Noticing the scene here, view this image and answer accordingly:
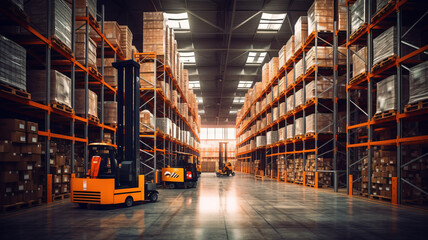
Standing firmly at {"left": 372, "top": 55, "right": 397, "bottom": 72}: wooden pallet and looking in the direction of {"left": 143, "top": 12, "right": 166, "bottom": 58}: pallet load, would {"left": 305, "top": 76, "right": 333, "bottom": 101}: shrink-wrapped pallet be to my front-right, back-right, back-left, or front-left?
front-right

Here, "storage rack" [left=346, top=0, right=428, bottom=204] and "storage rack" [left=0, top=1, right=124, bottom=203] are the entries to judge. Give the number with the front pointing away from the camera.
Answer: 0

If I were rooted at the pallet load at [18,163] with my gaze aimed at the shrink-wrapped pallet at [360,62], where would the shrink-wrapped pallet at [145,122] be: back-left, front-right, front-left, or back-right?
front-left

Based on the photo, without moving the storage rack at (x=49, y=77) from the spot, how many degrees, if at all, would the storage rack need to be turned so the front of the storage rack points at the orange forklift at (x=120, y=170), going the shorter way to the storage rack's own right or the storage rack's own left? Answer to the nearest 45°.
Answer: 0° — it already faces it

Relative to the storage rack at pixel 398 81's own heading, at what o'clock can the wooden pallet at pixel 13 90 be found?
The wooden pallet is roughly at 12 o'clock from the storage rack.

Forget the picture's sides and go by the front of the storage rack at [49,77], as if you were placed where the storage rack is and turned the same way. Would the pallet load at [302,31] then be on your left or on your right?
on your left

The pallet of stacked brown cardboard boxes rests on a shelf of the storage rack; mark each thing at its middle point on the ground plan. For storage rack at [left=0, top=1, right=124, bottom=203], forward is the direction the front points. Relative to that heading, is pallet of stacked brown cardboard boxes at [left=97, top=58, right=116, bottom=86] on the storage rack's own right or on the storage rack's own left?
on the storage rack's own left

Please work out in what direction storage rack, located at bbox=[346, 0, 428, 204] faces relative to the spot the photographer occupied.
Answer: facing the viewer and to the left of the viewer

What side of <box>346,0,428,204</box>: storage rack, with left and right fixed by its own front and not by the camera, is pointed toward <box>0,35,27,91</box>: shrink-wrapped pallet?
front

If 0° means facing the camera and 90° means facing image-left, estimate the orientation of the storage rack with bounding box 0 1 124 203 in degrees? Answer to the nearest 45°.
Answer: approximately 315°
